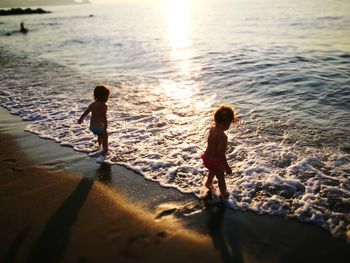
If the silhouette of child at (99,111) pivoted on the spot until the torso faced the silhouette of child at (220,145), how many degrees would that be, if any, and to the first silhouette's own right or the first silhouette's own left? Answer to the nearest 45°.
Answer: approximately 90° to the first silhouette's own right

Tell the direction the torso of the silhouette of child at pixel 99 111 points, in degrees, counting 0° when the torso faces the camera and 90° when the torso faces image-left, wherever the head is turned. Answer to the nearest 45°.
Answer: approximately 225°
